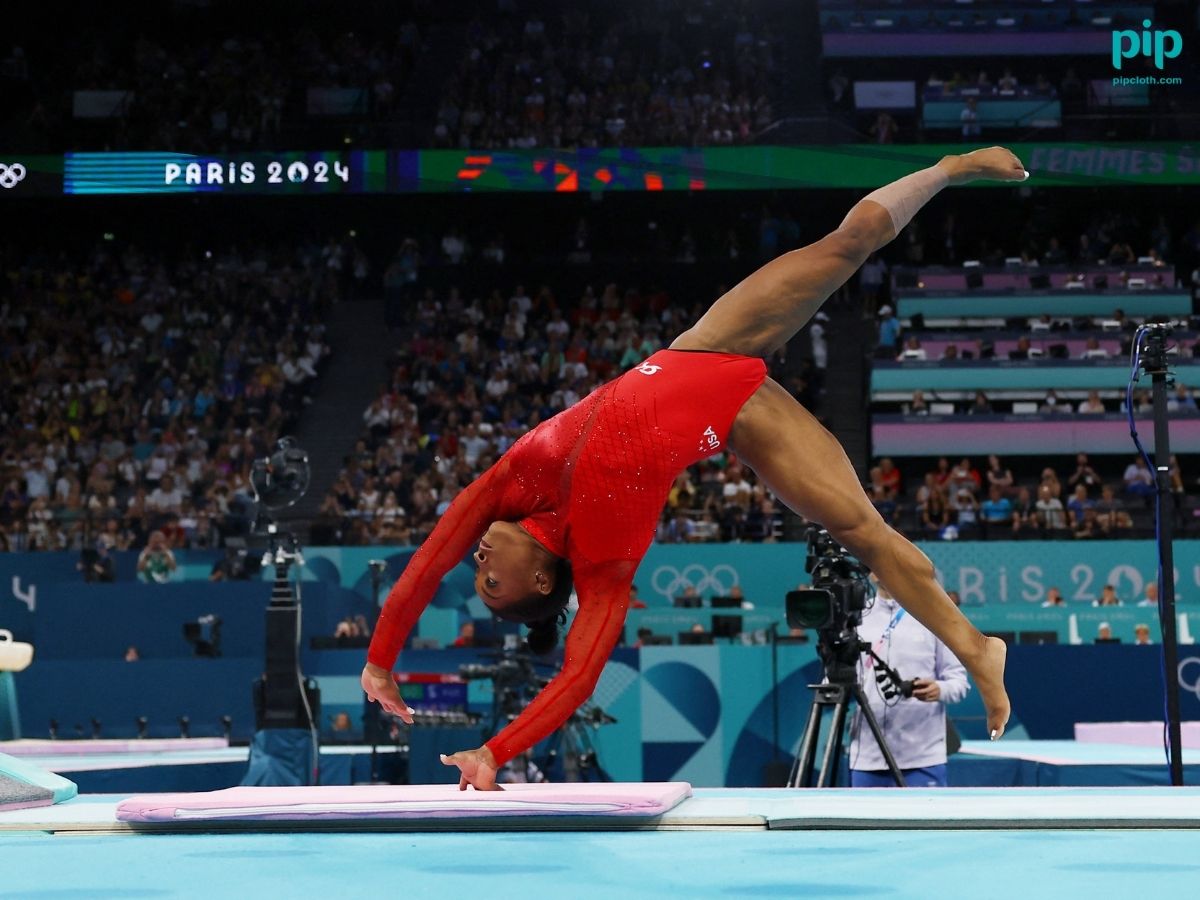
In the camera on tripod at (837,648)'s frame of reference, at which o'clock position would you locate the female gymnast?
The female gymnast is roughly at 11 o'clock from the camera on tripod.

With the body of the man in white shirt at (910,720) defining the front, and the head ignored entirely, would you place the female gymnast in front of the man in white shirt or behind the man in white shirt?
in front

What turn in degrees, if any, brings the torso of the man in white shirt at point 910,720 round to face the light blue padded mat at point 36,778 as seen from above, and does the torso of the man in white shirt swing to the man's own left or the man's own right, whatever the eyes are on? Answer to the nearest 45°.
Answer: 0° — they already face it

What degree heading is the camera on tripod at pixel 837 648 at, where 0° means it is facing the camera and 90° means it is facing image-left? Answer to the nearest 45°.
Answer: approximately 45°

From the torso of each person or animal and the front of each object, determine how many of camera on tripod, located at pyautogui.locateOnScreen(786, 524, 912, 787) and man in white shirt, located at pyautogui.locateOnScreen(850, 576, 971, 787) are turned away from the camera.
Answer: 0

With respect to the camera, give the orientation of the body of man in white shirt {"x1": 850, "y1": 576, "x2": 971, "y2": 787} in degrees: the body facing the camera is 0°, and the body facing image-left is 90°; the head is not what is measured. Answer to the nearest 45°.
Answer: approximately 45°
